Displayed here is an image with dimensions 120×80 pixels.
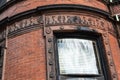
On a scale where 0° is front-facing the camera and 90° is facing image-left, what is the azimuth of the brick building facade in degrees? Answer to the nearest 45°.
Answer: approximately 0°
